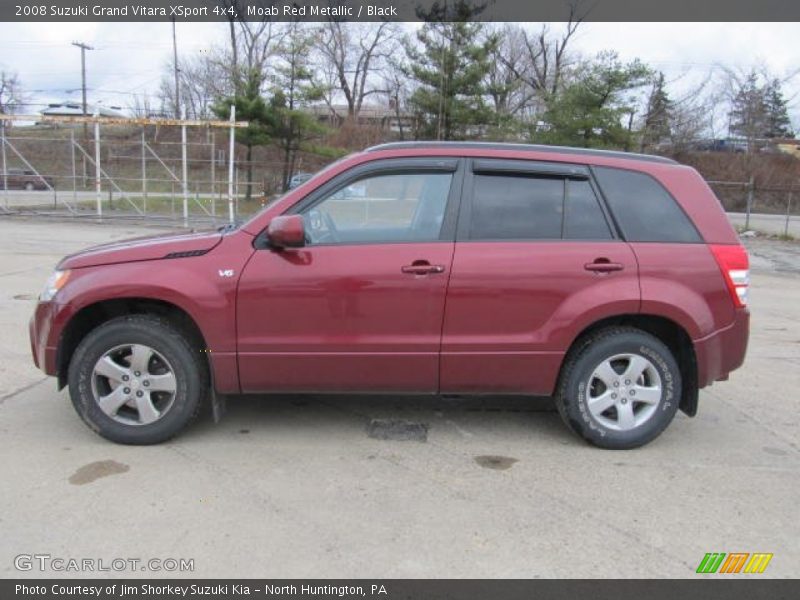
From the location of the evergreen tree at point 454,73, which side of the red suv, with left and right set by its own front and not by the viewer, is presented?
right

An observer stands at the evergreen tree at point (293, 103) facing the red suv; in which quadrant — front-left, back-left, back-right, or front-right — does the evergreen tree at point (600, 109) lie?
front-left

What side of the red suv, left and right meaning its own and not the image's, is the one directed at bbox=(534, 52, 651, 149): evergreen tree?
right

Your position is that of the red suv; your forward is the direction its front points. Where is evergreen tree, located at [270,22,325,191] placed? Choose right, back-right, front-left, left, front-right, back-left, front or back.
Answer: right

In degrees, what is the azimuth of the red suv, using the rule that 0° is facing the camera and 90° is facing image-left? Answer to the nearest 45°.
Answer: approximately 90°

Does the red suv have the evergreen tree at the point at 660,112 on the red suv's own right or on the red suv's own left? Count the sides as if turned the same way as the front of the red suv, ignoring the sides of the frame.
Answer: on the red suv's own right

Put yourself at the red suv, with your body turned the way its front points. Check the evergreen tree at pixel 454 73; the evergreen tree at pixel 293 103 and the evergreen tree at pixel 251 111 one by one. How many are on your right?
3

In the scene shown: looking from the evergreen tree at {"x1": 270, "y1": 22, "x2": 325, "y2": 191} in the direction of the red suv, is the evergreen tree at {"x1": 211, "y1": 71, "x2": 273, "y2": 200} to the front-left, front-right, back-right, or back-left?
front-right
